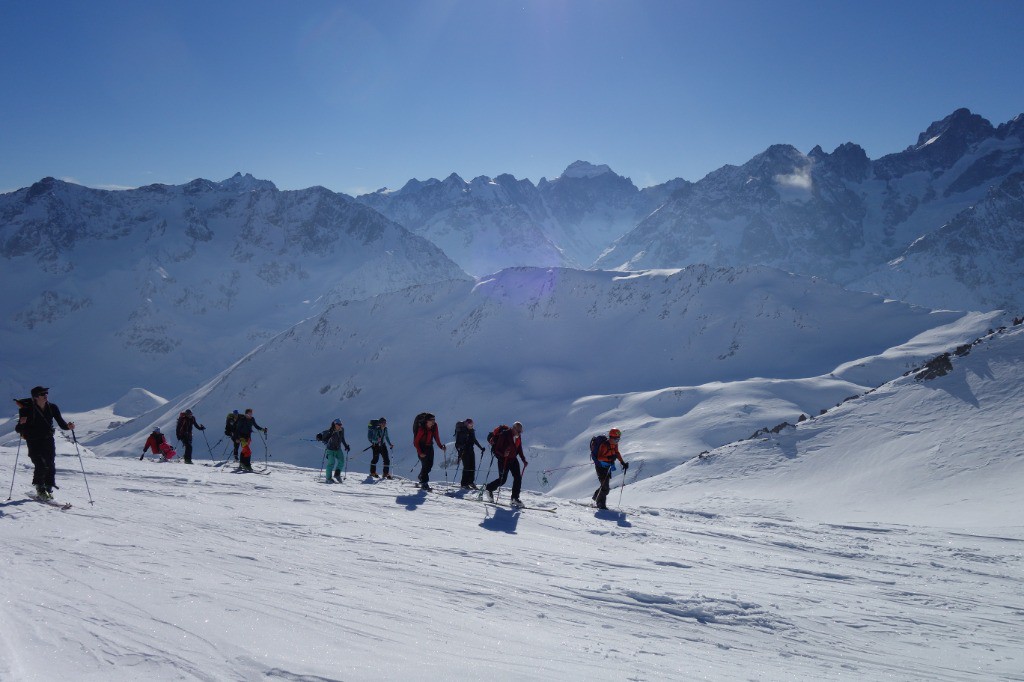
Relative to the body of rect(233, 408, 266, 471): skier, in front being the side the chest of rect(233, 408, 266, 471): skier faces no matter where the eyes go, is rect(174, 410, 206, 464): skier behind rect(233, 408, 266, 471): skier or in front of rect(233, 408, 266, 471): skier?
behind

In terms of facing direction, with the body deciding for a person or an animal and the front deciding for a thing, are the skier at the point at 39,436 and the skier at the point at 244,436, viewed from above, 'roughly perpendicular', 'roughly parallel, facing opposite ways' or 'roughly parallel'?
roughly parallel

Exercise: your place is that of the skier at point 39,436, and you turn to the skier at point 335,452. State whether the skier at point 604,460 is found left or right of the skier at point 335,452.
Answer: right

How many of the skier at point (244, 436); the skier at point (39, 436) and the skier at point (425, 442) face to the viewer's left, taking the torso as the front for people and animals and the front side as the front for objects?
0

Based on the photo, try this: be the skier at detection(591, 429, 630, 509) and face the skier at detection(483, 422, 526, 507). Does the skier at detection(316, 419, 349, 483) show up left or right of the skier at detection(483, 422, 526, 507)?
right

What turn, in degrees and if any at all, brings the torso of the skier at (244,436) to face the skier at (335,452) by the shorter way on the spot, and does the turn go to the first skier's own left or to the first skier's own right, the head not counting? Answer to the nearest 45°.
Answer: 0° — they already face them

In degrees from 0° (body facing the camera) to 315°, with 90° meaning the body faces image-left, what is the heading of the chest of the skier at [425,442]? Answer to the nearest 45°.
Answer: approximately 315°

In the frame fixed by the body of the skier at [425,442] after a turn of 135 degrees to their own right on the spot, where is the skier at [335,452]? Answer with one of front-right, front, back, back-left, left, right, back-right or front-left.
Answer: front-right

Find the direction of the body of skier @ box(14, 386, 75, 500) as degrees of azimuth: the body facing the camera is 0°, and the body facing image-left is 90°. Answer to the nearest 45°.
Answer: approximately 315°

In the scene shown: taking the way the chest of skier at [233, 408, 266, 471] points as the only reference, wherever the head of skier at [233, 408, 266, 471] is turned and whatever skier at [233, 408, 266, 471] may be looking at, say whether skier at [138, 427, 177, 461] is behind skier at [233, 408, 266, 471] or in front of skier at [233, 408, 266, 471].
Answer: behind

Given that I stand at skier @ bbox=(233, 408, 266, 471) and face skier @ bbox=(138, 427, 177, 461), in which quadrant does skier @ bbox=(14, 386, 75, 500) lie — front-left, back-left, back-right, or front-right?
back-left

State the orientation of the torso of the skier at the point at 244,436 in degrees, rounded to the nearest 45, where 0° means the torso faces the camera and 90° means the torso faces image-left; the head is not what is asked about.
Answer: approximately 315°

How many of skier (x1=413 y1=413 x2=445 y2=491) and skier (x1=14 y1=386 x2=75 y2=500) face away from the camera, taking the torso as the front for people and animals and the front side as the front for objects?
0

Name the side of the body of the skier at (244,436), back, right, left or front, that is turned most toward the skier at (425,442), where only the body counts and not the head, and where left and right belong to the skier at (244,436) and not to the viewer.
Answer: front

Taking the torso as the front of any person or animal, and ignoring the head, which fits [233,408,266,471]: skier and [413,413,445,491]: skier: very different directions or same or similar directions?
same or similar directions
